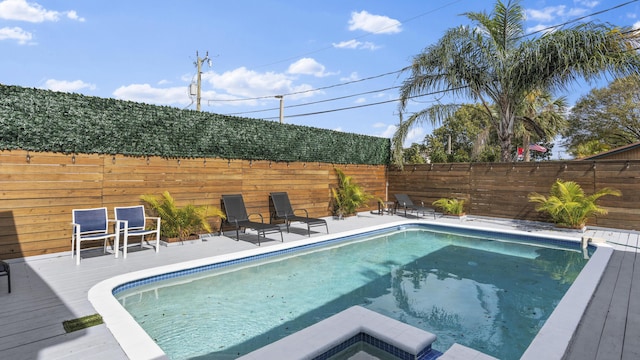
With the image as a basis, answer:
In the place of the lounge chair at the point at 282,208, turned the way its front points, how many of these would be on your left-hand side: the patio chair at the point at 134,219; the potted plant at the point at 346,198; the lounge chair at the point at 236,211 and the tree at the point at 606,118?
2

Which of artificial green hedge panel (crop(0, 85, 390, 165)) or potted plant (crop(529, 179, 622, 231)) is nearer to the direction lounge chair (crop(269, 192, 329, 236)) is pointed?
the potted plant

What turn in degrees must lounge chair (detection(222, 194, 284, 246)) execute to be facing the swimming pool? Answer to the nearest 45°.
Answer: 0° — it already faces it

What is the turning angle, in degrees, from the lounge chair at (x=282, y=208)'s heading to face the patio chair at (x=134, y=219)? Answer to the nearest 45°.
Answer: approximately 90° to its right

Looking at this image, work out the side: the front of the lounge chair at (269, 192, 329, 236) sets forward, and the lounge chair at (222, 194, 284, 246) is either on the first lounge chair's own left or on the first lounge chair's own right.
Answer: on the first lounge chair's own right

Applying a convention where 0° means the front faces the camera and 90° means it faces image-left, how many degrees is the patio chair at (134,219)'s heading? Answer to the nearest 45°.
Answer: approximately 315°

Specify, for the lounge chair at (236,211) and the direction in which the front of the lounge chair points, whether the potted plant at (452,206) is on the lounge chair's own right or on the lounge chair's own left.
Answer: on the lounge chair's own left

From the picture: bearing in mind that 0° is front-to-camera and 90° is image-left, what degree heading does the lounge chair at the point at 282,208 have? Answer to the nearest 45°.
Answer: approximately 315°

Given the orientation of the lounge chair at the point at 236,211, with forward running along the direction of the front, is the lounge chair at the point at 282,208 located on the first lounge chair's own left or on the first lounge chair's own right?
on the first lounge chair's own left

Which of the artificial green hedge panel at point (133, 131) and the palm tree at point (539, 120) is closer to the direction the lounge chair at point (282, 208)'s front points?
the palm tree

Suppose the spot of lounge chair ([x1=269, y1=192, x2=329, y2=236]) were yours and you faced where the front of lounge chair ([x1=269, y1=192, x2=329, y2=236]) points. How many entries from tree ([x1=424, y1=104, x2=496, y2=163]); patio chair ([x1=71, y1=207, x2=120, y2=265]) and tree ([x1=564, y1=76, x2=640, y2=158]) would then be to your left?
2
